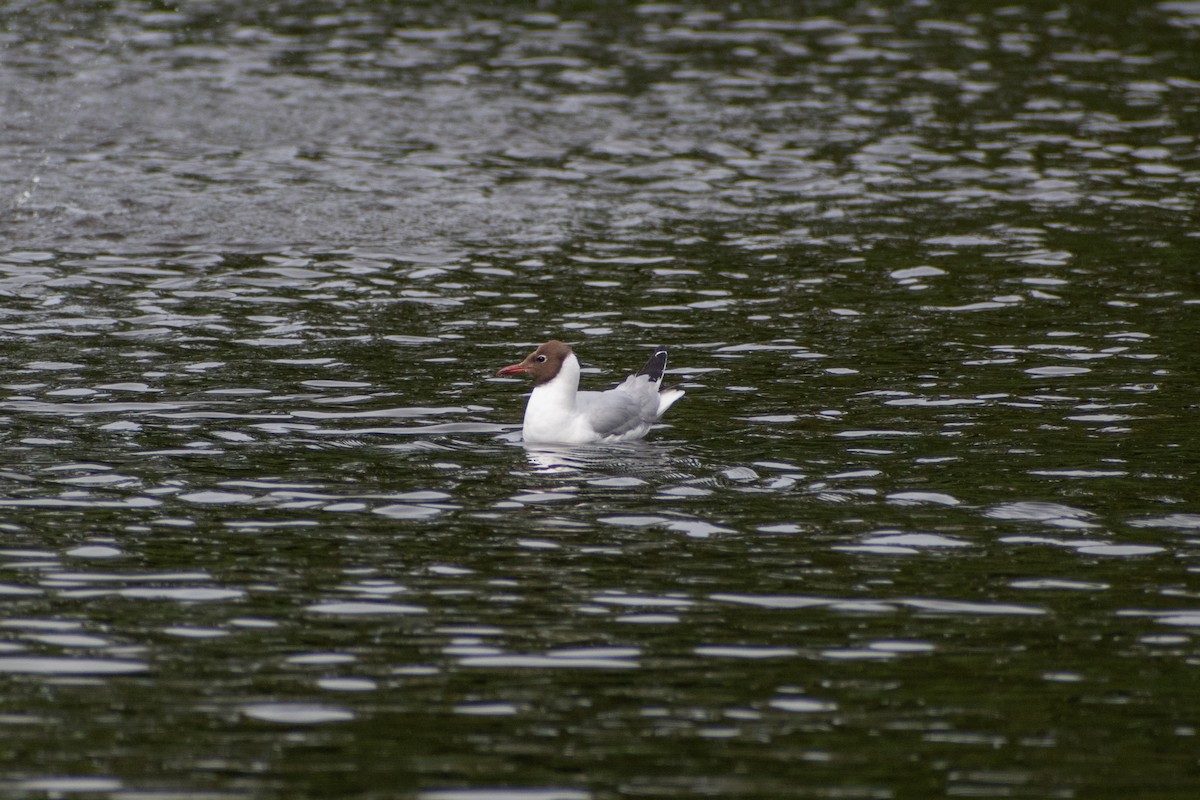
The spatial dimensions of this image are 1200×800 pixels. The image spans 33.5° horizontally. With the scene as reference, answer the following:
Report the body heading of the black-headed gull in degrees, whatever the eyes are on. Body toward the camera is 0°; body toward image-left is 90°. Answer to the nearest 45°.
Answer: approximately 90°
